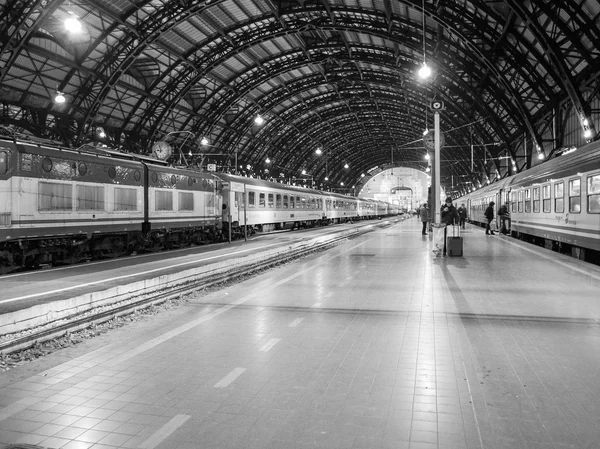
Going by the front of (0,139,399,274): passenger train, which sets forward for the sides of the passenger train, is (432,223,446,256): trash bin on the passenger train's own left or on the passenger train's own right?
on the passenger train's own left

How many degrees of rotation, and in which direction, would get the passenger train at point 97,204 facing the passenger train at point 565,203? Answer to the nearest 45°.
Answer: approximately 135° to its left

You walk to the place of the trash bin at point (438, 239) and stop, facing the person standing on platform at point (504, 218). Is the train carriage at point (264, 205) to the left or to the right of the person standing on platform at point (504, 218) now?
left

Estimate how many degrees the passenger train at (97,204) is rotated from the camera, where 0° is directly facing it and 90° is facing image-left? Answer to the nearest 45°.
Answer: approximately 45°

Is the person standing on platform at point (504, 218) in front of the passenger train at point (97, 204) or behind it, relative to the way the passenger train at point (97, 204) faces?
behind

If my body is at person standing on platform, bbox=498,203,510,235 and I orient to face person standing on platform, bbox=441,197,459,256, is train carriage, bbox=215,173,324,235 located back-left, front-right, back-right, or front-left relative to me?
back-right

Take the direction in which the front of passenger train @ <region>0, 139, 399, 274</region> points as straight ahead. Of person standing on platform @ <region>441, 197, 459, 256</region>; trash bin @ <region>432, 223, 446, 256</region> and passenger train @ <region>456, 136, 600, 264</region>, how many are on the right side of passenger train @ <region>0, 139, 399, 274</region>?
0

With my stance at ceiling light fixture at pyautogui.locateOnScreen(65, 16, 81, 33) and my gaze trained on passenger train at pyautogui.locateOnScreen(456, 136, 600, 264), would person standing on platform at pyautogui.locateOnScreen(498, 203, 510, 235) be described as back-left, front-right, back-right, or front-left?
front-left

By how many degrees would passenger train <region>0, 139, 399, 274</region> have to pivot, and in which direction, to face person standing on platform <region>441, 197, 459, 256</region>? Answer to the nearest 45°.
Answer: approximately 45° to its left
